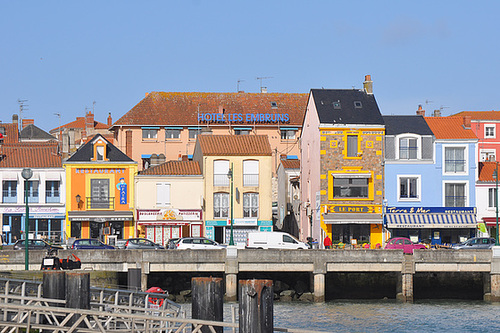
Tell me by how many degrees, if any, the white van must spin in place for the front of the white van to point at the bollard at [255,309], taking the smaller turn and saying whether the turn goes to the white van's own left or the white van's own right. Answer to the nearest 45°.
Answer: approximately 90° to the white van's own right

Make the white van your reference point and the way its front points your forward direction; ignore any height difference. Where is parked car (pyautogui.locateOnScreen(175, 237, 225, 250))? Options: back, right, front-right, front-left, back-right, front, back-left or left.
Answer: back

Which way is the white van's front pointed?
to the viewer's right

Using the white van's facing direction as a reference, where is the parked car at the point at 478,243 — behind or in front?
in front

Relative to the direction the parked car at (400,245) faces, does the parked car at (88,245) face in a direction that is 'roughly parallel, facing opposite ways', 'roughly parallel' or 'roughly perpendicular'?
roughly parallel

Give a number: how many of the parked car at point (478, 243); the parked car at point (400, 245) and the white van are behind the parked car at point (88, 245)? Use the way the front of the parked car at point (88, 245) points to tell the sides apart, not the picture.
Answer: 0

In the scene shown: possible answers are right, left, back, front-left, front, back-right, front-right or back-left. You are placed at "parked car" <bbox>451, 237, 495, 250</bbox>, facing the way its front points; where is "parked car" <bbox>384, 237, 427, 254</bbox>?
front

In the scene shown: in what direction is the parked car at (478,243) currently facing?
to the viewer's left

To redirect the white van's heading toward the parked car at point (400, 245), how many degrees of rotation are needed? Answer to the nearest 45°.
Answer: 0° — it already faces it

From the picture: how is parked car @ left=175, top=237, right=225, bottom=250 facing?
to the viewer's right
